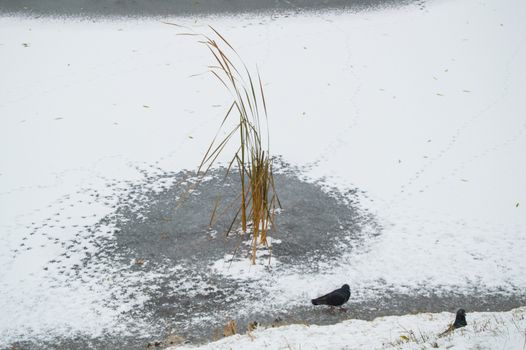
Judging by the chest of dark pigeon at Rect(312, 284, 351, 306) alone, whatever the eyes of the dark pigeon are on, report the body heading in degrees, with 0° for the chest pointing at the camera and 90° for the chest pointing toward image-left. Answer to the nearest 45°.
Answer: approximately 270°
